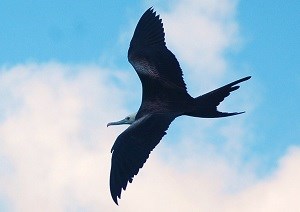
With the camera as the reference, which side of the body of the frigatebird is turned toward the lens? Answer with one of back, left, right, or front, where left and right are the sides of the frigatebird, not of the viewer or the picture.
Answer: left
